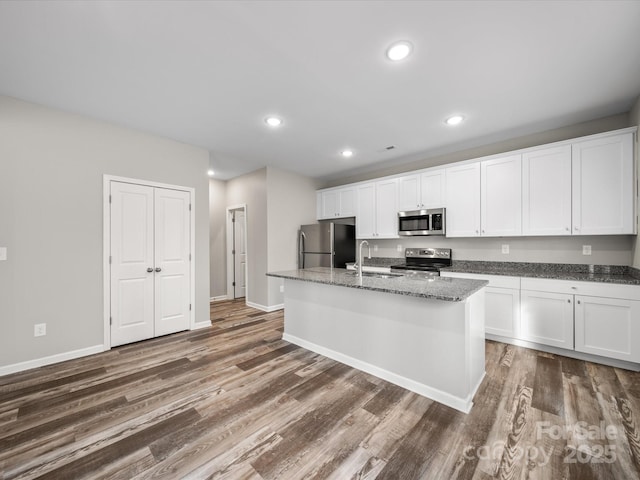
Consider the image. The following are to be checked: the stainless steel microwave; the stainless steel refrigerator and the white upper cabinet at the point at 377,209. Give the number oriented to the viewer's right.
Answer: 0

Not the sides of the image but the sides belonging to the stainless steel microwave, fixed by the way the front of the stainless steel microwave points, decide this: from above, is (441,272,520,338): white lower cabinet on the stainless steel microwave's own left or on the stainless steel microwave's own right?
on the stainless steel microwave's own left

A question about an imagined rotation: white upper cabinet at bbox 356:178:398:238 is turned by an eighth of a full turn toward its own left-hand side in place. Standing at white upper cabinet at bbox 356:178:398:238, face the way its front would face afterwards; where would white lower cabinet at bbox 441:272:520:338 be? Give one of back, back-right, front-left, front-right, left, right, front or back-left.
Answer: front-left

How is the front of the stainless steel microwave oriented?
toward the camera

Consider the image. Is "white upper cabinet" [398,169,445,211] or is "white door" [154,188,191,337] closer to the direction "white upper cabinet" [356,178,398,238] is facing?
the white door

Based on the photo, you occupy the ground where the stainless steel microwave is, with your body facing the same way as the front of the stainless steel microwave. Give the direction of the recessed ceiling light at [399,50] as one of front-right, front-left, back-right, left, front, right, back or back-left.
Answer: front

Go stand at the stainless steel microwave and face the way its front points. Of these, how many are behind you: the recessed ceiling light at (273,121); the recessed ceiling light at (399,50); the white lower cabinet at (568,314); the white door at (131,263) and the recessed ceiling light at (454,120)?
0

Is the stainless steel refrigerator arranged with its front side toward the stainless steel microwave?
no

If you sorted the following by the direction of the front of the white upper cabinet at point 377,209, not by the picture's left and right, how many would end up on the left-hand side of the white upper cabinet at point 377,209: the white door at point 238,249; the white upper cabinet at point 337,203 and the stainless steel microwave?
1

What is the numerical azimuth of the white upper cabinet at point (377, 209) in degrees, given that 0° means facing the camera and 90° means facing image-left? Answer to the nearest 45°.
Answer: approximately 45°

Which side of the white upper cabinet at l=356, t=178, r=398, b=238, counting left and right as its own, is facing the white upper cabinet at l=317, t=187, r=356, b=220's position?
right

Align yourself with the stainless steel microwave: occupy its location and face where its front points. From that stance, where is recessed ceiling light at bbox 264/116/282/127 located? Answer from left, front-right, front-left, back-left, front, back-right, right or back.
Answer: front-right

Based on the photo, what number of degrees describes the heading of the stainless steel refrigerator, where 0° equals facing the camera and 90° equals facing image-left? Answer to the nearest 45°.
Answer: approximately 45°

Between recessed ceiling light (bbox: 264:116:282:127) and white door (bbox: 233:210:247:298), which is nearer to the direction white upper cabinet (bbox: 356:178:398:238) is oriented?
the recessed ceiling light

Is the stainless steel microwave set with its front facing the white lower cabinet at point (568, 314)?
no

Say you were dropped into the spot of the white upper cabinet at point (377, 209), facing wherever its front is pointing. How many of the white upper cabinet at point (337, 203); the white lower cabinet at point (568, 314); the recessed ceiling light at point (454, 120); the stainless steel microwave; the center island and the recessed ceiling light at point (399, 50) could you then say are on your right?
1

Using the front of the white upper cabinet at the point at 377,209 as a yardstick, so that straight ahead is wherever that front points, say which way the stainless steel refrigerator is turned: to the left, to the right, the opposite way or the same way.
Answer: the same way

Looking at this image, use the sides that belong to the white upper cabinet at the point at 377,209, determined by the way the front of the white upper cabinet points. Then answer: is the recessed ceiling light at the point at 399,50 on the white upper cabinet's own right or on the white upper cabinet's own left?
on the white upper cabinet's own left

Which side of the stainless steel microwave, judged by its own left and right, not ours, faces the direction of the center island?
front

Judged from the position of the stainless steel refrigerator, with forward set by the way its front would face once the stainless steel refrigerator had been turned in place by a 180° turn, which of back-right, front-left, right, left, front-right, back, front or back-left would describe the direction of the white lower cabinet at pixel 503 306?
right

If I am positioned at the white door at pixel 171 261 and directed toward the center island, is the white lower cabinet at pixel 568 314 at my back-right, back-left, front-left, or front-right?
front-left

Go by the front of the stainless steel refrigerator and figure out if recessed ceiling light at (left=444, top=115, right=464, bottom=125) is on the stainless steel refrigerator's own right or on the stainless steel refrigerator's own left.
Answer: on the stainless steel refrigerator's own left

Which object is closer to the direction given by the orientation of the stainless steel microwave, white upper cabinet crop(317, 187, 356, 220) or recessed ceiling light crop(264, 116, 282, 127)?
the recessed ceiling light
